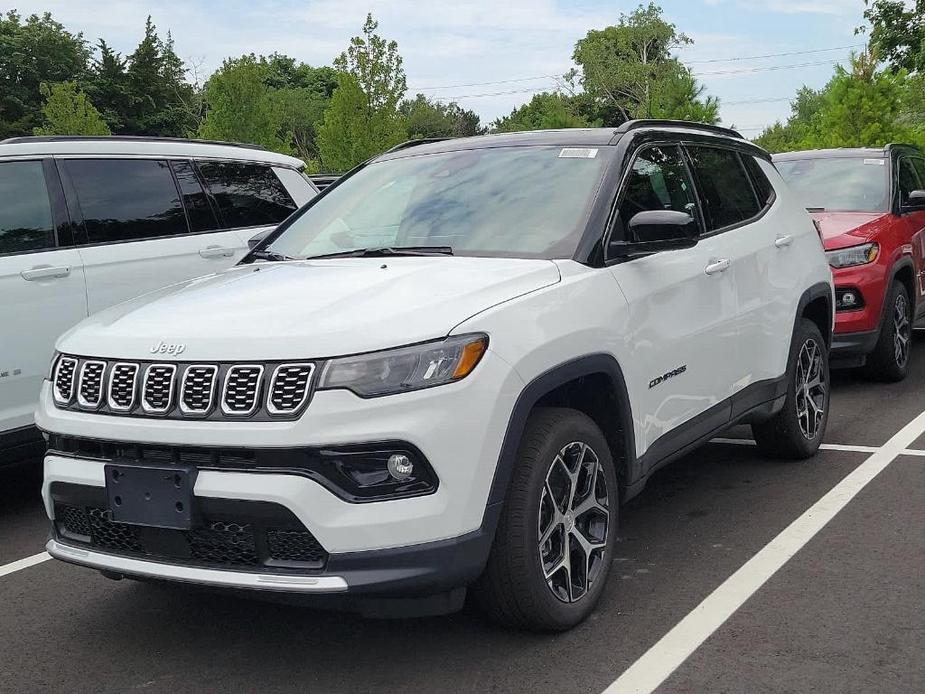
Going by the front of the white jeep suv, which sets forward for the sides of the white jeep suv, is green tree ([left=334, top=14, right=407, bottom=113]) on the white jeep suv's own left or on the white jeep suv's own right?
on the white jeep suv's own right

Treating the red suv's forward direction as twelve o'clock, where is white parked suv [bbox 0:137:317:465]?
The white parked suv is roughly at 12 o'clock from the red suv.

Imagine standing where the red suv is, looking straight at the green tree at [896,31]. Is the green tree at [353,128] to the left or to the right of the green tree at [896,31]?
left

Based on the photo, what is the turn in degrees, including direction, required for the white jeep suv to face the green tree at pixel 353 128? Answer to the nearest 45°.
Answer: approximately 135° to its right

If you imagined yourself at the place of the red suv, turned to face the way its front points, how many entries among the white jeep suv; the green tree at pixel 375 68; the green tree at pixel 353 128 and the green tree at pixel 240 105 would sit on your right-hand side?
3

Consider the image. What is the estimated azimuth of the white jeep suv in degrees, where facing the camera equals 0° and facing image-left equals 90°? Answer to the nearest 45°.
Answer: approximately 45°

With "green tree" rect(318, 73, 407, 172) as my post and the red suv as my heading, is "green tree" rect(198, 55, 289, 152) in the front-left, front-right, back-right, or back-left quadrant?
back-right

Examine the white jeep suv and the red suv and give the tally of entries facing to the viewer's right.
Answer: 0

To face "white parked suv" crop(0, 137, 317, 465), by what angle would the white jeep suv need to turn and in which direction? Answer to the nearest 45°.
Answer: approximately 90° to its right

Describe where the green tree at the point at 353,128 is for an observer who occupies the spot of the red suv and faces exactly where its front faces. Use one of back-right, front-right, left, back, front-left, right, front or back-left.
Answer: right
